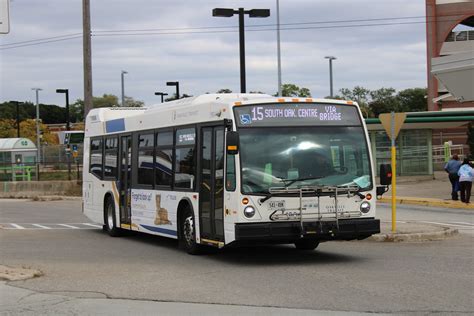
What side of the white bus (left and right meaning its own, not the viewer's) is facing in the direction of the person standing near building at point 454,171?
left

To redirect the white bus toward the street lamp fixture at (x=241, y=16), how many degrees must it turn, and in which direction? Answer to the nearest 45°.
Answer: approximately 135° to its left

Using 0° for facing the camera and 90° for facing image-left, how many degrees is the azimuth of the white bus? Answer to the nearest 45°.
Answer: approximately 315°

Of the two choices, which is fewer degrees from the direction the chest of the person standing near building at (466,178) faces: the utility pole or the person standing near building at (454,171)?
the person standing near building
